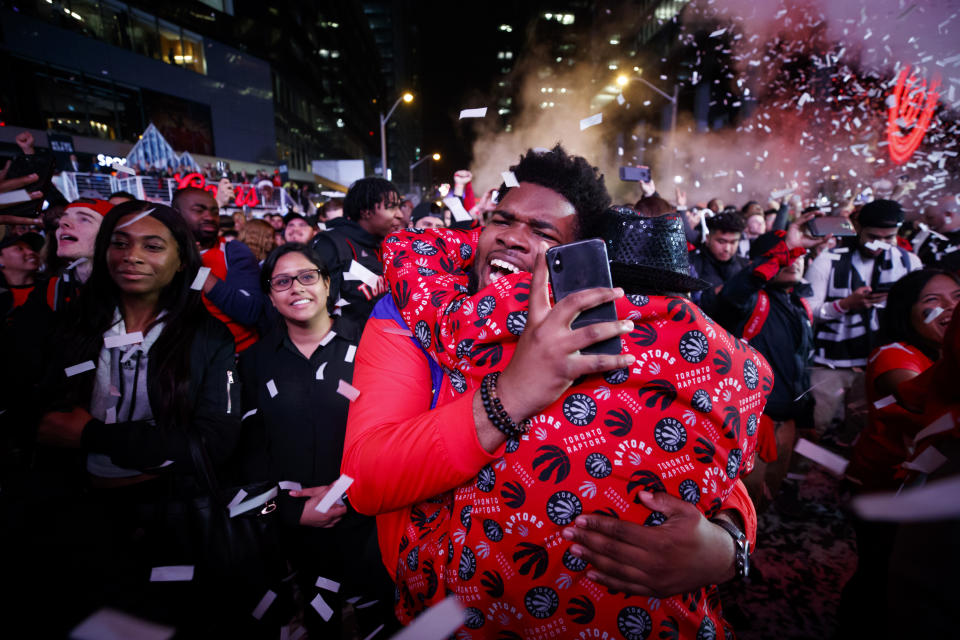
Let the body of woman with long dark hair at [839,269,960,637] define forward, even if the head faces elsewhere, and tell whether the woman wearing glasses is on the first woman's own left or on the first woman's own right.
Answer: on the first woman's own right

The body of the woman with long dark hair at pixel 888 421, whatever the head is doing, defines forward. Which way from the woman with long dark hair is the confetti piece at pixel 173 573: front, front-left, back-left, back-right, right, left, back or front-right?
right

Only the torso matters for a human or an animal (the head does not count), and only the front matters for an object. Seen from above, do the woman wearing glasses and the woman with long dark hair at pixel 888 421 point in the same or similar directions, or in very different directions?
same or similar directions

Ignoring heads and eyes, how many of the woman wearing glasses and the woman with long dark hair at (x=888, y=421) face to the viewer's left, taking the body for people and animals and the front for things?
0

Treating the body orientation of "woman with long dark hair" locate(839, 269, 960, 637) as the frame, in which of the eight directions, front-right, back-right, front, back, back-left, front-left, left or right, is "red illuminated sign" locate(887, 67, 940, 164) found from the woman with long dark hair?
back-left

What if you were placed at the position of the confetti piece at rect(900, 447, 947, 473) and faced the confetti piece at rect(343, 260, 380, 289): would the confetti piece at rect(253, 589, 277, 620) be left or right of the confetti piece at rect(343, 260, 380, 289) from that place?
left

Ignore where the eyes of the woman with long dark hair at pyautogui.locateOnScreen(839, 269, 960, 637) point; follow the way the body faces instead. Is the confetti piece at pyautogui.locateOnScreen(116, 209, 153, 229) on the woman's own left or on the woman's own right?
on the woman's own right

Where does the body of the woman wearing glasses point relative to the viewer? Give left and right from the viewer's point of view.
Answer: facing the viewer

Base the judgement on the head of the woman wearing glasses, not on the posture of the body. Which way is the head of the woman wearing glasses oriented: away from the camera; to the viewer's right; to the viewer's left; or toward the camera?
toward the camera

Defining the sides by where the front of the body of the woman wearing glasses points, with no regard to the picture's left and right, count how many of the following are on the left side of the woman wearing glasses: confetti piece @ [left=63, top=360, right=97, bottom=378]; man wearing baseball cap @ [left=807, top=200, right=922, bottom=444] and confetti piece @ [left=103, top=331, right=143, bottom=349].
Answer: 1

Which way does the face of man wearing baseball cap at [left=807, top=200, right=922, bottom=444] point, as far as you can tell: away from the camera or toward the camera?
toward the camera
